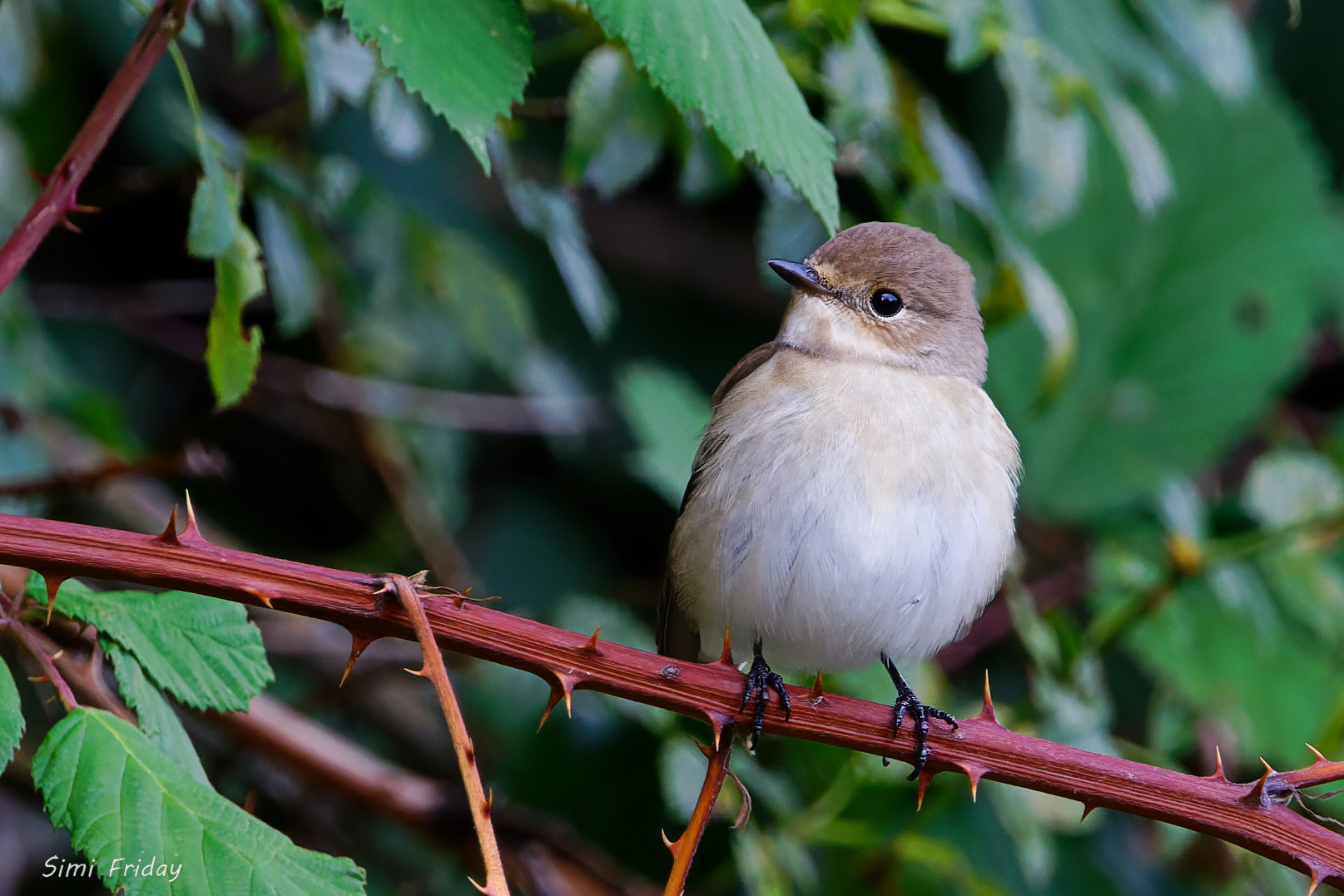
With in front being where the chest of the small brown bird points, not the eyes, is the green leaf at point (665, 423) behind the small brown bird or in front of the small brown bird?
behind

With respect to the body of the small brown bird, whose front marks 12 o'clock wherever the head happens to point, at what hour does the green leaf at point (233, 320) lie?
The green leaf is roughly at 4 o'clock from the small brown bird.

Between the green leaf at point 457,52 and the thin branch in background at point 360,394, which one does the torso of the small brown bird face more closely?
the green leaf

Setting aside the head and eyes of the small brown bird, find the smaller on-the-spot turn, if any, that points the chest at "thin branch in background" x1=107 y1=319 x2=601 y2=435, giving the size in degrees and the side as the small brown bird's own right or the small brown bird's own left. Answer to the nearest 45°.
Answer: approximately 135° to the small brown bird's own right

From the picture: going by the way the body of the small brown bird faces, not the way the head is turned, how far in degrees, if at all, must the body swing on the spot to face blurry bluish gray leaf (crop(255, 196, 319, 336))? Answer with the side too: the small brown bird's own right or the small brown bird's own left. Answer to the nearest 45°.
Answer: approximately 90° to the small brown bird's own right

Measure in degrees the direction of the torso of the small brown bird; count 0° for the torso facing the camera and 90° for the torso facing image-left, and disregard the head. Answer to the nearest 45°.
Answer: approximately 0°

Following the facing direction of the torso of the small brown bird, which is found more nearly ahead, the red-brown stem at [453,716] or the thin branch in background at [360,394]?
the red-brown stem

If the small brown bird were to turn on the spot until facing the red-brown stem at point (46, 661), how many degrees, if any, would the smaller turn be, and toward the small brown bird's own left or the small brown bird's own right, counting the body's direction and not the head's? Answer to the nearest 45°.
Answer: approximately 45° to the small brown bird's own right
